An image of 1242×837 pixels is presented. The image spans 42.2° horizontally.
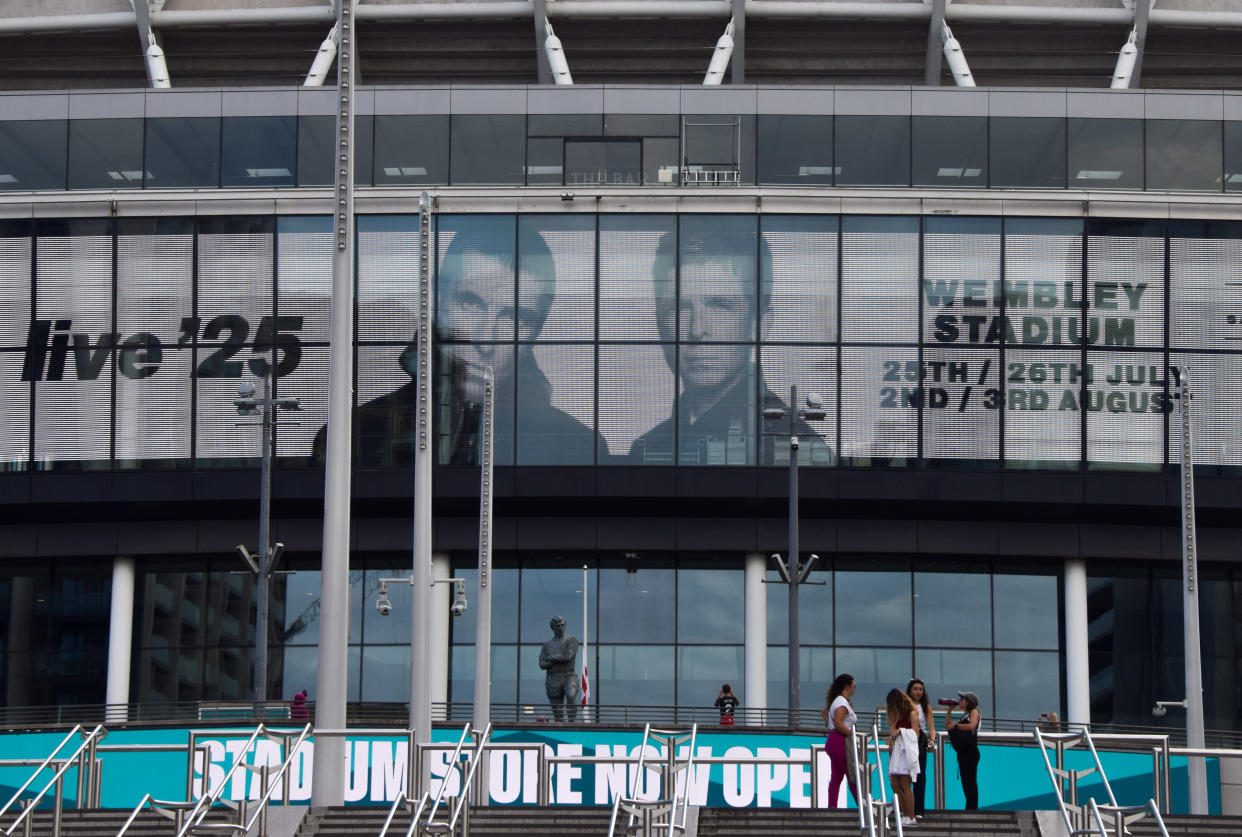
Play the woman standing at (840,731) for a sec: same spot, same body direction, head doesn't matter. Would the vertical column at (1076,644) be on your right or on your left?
on your left

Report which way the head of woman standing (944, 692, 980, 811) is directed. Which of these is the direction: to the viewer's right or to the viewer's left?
to the viewer's left

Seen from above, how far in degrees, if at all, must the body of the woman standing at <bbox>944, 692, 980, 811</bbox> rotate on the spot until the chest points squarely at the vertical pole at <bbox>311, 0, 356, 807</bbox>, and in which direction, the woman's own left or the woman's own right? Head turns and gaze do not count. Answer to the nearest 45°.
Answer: approximately 45° to the woman's own left

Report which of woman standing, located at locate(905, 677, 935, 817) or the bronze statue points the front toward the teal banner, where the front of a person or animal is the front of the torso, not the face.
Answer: the bronze statue

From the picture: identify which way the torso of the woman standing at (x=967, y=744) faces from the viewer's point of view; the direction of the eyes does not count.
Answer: to the viewer's left
